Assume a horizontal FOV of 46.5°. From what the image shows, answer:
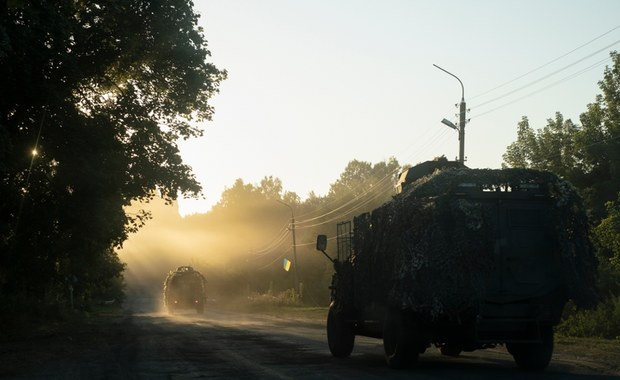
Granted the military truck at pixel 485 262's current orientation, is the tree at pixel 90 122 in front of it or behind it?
in front

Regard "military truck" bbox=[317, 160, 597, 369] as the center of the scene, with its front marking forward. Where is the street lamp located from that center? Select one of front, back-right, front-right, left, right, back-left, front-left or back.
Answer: front-right

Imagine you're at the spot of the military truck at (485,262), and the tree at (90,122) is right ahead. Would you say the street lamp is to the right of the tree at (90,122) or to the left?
right

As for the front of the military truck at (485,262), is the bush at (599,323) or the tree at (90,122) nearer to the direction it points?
the tree

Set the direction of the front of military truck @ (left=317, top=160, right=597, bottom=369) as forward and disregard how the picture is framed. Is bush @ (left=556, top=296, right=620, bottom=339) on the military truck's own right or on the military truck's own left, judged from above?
on the military truck's own right

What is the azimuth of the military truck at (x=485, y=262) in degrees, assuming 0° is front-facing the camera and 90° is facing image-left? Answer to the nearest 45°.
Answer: approximately 135°
